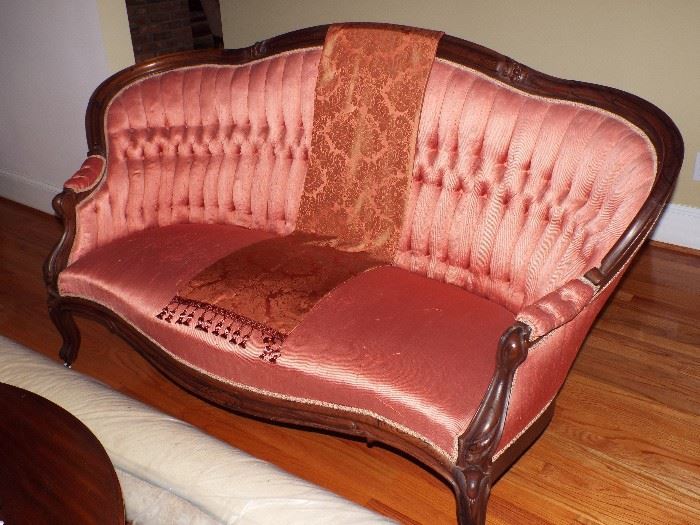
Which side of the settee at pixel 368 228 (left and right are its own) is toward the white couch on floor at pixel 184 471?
front

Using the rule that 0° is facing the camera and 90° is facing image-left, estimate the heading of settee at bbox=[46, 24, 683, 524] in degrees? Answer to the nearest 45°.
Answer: approximately 45°
